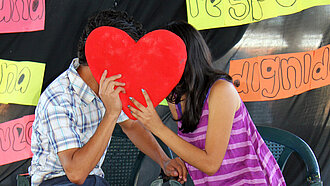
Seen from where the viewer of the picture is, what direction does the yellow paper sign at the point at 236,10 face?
facing the viewer

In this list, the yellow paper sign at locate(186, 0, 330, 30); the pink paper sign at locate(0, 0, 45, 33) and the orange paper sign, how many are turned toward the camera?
3

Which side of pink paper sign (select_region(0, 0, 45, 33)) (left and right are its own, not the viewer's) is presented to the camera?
front

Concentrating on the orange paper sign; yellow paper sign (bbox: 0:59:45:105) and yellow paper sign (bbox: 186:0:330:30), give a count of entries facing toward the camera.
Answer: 3

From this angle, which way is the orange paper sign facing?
toward the camera

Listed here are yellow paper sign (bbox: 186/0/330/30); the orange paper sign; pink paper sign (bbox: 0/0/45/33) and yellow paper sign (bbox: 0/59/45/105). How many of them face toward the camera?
4

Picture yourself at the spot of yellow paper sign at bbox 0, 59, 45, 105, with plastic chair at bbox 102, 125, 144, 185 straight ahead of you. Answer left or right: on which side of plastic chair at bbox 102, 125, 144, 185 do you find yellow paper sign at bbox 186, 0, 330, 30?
left

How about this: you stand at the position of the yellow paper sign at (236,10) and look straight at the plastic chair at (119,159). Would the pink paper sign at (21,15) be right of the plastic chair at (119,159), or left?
right

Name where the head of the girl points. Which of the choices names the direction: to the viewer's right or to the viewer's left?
to the viewer's left

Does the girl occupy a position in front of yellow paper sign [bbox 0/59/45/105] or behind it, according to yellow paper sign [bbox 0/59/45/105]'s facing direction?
in front

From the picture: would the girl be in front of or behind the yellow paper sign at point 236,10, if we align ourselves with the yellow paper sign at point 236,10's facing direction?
in front

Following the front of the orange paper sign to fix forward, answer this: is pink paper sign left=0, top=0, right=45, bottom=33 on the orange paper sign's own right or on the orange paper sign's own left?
on the orange paper sign's own right

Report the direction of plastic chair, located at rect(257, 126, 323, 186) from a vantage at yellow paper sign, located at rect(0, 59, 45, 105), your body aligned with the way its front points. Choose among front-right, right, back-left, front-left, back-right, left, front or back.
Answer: front-left
